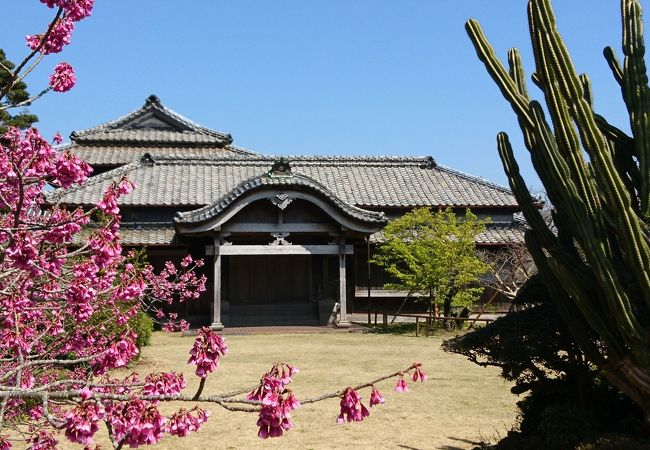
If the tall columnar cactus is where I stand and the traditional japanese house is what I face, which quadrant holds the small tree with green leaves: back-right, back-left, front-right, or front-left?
front-right

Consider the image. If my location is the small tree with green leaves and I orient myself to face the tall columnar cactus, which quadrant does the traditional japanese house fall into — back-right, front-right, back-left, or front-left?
back-right

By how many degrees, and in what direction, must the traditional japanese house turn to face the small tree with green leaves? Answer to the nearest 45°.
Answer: approximately 45° to its left

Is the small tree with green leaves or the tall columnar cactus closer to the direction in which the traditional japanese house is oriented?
the tall columnar cactus

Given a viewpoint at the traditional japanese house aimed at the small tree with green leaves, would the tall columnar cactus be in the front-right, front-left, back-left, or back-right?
front-right

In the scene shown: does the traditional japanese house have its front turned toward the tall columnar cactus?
yes

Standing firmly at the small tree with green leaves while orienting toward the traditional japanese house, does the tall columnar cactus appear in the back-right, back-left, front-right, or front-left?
back-left

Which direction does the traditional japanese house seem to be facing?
toward the camera

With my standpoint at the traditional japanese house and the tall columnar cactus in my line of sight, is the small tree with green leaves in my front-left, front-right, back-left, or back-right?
front-left
